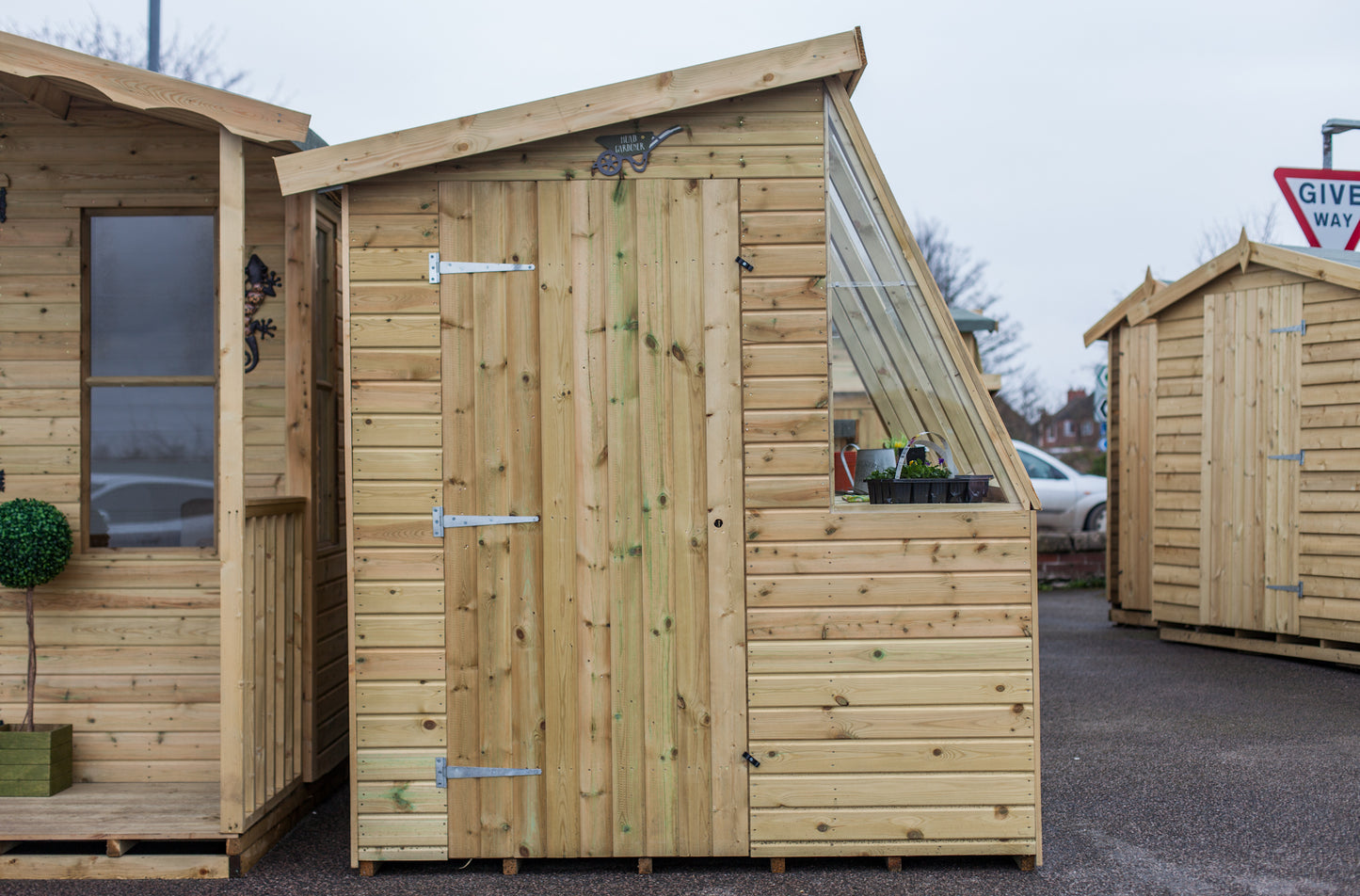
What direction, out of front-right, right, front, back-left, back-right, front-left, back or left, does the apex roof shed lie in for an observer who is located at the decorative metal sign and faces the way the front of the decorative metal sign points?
back-left

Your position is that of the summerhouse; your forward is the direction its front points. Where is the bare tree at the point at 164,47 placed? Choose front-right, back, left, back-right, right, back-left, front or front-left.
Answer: back

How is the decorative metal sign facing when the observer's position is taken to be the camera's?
facing the viewer

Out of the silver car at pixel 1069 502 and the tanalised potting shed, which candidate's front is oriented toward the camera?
the tanalised potting shed

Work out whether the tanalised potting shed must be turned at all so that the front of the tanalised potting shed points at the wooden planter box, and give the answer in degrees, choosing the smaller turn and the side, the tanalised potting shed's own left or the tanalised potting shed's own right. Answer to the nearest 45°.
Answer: approximately 90° to the tanalised potting shed's own right

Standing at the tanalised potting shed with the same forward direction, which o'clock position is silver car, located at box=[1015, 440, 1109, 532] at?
The silver car is roughly at 7 o'clock from the tanalised potting shed.

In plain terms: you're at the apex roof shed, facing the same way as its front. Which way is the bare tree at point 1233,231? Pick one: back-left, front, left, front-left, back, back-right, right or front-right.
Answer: back-right

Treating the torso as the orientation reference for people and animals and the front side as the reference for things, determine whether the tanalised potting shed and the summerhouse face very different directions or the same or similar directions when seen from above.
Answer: same or similar directions

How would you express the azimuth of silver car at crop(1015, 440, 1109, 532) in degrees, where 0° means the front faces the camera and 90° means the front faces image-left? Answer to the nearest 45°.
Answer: approximately 270°

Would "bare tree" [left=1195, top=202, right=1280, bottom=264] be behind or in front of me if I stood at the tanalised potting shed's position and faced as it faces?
behind

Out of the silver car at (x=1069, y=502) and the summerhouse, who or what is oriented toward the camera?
the summerhouse

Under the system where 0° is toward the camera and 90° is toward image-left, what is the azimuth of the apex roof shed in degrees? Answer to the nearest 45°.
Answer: approximately 45°

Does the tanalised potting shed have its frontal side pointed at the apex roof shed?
no

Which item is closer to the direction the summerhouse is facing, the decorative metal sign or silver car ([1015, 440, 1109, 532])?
the decorative metal sign

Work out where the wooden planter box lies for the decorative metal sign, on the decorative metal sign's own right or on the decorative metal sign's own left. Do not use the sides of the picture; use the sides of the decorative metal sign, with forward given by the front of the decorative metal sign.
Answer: on the decorative metal sign's own right
